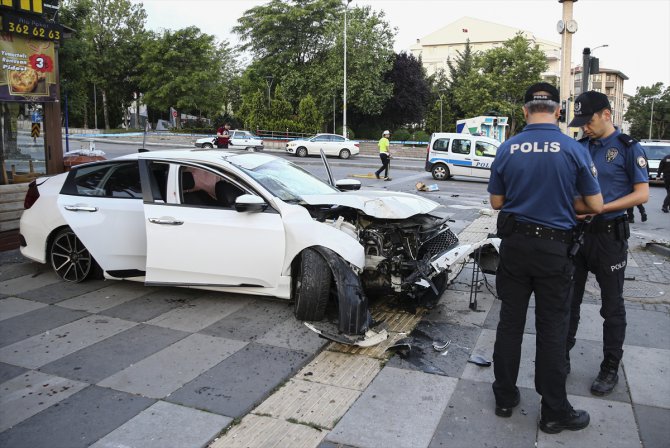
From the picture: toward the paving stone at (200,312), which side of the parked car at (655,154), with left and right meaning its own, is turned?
front

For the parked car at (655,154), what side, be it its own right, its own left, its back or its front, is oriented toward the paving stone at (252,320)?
front

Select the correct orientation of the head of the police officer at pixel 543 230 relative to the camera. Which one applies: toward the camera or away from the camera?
away from the camera

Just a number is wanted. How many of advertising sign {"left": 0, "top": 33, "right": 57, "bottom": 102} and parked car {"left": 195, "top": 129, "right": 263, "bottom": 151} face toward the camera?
1

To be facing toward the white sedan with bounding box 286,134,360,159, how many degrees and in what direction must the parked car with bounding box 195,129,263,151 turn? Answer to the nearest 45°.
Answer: approximately 135° to its left

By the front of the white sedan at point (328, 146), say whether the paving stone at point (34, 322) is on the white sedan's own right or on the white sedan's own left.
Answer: on the white sedan's own left

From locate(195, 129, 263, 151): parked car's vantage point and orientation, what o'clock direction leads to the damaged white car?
The damaged white car is roughly at 9 o'clock from the parked car.

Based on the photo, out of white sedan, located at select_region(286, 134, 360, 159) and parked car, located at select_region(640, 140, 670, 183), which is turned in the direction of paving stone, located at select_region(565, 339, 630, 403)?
the parked car

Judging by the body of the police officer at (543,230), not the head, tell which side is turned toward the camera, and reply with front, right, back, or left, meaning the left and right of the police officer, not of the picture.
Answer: back

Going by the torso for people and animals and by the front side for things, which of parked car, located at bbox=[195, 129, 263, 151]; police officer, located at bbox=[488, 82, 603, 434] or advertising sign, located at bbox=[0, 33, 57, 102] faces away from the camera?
the police officer

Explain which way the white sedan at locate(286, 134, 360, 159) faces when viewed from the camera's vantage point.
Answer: facing to the left of the viewer
